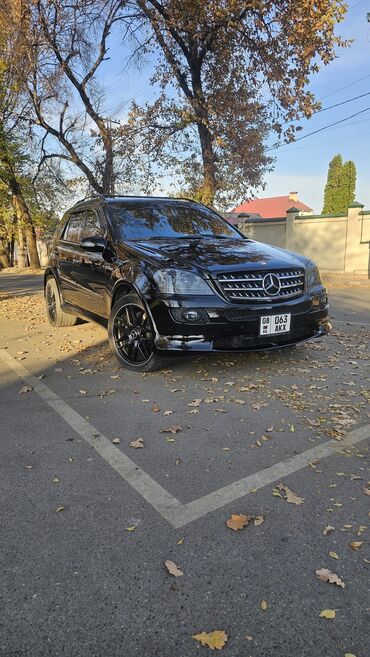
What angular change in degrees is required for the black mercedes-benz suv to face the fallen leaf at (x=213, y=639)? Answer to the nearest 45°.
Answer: approximately 45° to its right

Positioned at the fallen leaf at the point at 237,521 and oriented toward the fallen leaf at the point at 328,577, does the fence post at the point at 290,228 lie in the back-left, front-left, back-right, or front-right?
back-left

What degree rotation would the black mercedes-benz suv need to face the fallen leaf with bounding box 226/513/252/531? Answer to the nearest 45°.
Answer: approximately 45° to its right

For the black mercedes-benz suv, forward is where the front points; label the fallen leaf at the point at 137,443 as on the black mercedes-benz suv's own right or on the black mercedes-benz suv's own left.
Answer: on the black mercedes-benz suv's own right

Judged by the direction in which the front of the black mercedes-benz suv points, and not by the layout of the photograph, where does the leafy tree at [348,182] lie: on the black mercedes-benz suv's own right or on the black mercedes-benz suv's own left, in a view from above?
on the black mercedes-benz suv's own left

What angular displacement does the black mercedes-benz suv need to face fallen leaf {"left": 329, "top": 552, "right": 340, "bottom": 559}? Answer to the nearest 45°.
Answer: approximately 45° to its right

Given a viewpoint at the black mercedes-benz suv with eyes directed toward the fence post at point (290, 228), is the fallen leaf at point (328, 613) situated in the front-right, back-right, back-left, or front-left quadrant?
back-right

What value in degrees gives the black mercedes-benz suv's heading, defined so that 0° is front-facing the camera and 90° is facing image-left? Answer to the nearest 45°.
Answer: approximately 315°

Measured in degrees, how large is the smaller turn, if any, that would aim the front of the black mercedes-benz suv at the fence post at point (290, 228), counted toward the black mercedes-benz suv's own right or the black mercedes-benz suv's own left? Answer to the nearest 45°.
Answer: approximately 135° to the black mercedes-benz suv's own left

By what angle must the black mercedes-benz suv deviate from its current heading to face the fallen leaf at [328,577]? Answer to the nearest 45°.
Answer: approximately 45° to its right

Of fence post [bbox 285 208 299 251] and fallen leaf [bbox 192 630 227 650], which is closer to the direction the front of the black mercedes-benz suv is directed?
the fallen leaf

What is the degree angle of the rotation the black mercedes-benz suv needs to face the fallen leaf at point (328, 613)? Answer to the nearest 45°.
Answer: approximately 45° to its right

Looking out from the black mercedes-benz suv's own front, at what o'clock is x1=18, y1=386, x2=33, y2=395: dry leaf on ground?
The dry leaf on ground is roughly at 4 o'clock from the black mercedes-benz suv.
